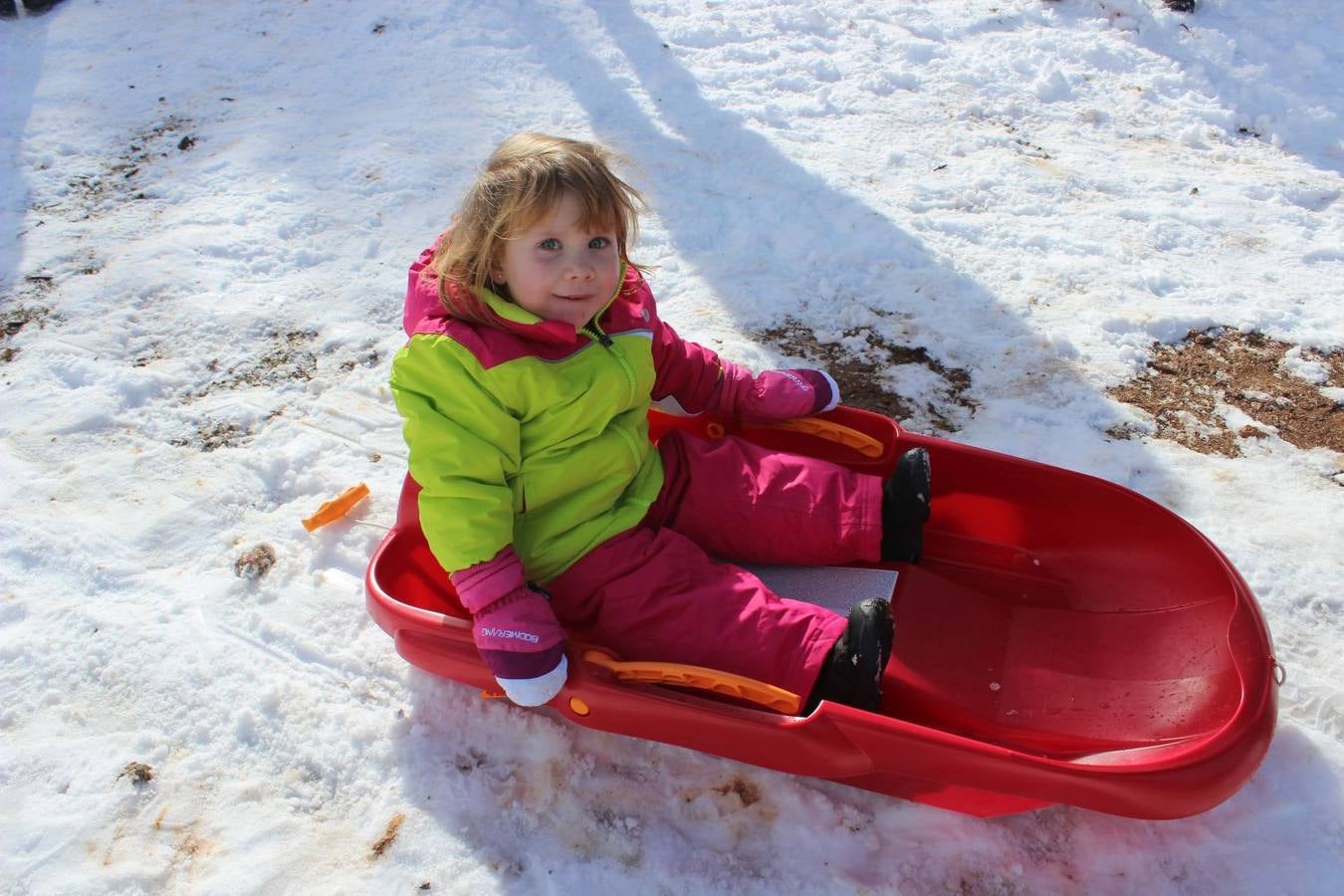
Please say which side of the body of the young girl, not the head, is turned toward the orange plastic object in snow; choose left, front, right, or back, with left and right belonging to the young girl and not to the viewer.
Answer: back

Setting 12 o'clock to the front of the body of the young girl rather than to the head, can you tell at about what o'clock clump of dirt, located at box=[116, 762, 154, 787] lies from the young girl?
The clump of dirt is roughly at 4 o'clock from the young girl.

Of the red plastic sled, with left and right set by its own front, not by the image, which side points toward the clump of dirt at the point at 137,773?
back

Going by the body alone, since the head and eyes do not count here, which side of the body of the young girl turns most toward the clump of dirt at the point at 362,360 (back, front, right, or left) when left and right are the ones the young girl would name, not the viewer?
back

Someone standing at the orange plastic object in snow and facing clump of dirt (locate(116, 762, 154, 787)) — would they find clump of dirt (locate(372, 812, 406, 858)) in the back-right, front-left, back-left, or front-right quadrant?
front-left

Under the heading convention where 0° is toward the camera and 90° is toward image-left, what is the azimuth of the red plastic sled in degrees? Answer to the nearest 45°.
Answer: approximately 270°

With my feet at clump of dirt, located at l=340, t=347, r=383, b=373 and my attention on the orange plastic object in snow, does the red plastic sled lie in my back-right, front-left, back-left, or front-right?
front-left

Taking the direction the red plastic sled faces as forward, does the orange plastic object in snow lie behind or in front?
behind

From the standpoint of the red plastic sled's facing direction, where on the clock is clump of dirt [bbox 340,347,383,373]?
The clump of dirt is roughly at 7 o'clock from the red plastic sled.

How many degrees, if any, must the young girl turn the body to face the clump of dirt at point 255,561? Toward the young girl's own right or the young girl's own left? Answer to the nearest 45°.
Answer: approximately 135° to the young girl's own right

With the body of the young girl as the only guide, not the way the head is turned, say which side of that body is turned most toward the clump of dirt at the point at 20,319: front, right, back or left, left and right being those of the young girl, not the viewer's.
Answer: back

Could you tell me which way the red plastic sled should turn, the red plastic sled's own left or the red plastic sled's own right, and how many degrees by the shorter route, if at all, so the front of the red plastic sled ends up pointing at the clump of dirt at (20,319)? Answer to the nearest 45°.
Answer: approximately 180°
